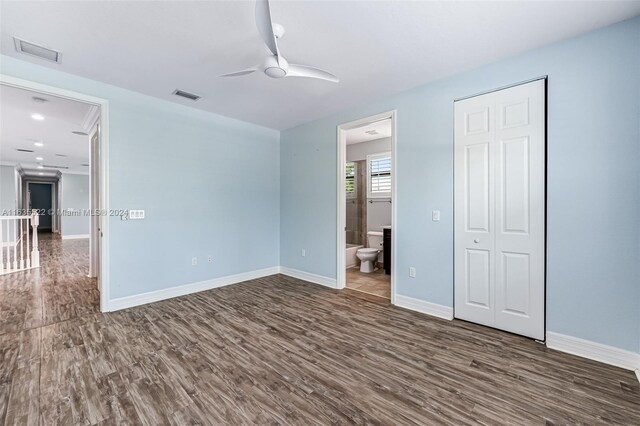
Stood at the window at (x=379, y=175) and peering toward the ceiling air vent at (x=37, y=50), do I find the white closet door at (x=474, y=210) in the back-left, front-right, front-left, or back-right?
front-left

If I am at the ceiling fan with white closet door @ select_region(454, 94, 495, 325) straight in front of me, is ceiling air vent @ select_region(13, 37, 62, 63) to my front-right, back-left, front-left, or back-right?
back-left

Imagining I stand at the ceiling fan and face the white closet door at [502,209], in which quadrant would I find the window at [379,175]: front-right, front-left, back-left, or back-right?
front-left

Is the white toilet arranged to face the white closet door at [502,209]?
no

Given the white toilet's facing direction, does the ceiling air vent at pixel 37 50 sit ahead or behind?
ahead

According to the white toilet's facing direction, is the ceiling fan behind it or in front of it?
in front

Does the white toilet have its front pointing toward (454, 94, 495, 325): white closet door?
no

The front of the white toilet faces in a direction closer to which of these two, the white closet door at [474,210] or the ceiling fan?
the ceiling fan

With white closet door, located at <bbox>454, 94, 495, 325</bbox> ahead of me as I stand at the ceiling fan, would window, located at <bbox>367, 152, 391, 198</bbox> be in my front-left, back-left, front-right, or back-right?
front-left

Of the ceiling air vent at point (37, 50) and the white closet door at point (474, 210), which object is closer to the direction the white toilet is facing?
the ceiling air vent
